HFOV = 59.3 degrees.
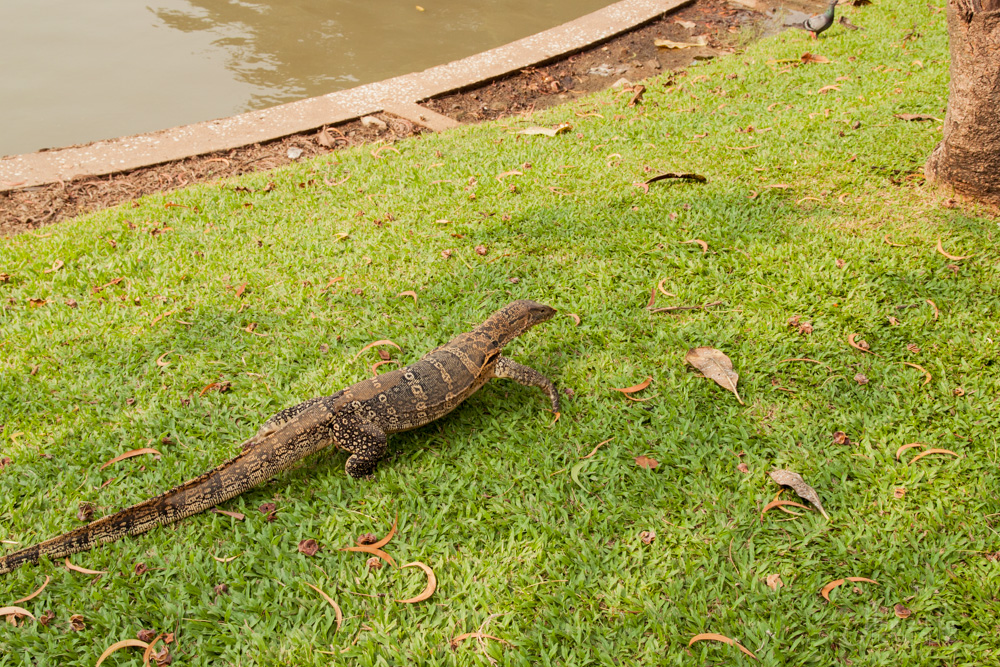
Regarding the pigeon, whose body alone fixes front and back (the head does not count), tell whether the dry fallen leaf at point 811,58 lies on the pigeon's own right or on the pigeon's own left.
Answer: on the pigeon's own right

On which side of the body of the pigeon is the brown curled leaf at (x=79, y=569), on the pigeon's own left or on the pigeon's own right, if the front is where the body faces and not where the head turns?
on the pigeon's own right

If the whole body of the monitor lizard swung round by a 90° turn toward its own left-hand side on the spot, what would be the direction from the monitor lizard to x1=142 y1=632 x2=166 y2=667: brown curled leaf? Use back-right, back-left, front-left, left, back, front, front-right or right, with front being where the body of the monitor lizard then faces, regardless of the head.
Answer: left

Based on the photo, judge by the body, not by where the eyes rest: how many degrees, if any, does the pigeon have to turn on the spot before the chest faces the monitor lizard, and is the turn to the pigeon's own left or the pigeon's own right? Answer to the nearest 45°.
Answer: approximately 90° to the pigeon's own right

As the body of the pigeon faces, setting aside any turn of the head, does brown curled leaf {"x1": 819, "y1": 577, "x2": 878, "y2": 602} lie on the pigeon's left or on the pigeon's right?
on the pigeon's right

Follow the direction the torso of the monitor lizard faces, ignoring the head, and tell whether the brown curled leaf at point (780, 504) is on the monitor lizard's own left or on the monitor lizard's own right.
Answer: on the monitor lizard's own right

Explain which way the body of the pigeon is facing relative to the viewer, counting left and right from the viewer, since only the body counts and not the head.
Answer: facing to the right of the viewer

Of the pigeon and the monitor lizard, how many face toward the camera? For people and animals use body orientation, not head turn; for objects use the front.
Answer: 0

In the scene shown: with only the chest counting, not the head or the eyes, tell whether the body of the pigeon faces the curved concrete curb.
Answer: no

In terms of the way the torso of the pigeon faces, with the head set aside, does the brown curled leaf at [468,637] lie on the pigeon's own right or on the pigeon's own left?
on the pigeon's own right

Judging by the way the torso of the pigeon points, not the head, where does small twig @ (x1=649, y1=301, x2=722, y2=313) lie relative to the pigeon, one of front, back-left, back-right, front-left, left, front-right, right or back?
right

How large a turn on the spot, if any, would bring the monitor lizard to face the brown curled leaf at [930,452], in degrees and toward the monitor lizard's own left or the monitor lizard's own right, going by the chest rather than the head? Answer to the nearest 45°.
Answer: approximately 45° to the monitor lizard's own right

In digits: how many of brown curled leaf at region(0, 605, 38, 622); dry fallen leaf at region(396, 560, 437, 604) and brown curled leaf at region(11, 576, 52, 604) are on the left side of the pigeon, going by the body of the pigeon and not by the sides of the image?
0

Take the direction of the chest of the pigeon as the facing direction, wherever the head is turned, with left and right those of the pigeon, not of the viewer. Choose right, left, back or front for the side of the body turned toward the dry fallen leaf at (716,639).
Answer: right
